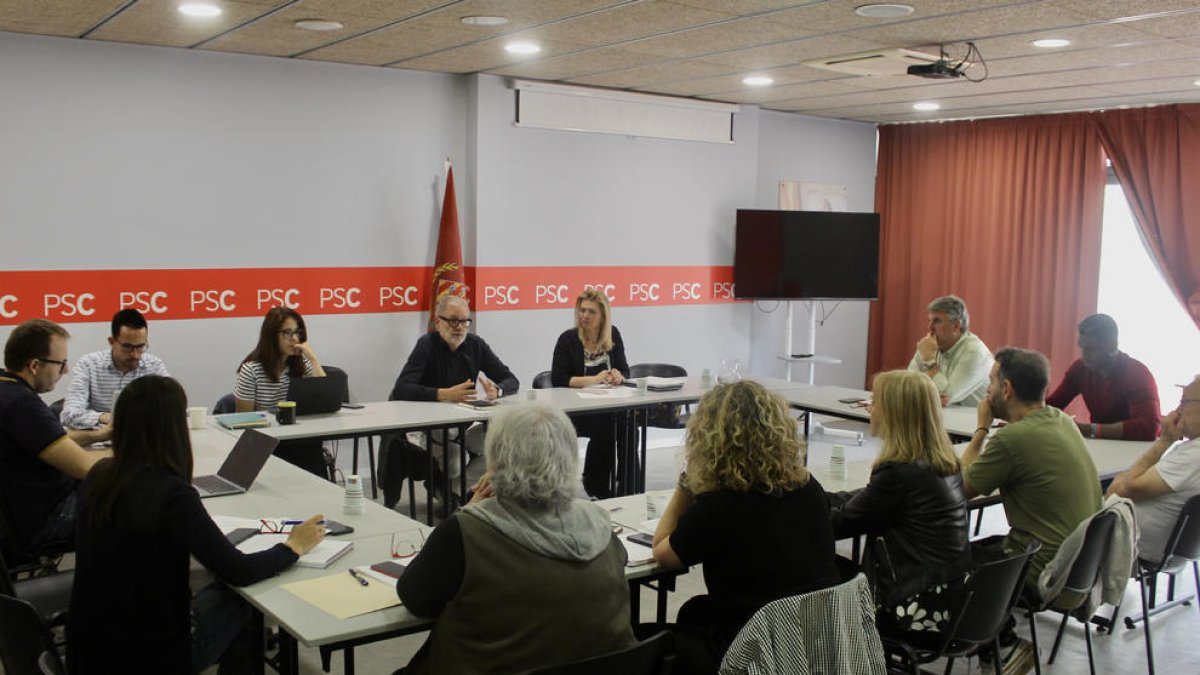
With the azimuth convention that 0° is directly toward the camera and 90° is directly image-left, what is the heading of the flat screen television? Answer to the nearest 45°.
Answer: approximately 0°

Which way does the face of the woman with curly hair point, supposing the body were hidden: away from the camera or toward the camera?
away from the camera

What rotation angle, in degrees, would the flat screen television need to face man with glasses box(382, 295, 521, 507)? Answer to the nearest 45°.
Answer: approximately 45° to its right

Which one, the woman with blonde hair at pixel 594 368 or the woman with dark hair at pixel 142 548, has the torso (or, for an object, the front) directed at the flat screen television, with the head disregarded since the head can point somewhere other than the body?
the woman with dark hair

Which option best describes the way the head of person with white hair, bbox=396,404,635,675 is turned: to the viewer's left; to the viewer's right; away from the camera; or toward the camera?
away from the camera

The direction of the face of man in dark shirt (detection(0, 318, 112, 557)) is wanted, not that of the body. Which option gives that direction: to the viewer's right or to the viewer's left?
to the viewer's right

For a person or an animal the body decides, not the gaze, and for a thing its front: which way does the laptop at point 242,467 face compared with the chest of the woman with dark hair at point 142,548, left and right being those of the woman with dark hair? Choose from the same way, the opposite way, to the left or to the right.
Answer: the opposite way

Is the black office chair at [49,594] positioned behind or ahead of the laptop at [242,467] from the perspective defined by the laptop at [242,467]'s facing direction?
ahead

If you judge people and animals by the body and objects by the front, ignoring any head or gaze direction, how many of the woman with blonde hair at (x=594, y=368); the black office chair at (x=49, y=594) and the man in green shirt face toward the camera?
1

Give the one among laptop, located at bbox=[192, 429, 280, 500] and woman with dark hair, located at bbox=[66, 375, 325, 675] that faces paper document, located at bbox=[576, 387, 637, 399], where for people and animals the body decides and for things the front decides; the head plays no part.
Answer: the woman with dark hair

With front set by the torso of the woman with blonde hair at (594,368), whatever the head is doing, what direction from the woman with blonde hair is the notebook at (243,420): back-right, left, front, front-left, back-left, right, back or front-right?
front-right

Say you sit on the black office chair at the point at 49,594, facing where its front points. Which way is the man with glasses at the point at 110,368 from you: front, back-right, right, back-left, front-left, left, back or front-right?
left

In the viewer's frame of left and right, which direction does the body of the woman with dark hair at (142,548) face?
facing away from the viewer and to the right of the viewer

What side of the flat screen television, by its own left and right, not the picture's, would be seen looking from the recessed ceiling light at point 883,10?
front

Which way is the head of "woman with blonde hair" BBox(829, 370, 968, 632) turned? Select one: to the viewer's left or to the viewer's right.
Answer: to the viewer's left

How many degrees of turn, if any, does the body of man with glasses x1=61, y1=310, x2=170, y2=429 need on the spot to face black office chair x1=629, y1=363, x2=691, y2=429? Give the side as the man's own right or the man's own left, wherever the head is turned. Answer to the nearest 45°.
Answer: approximately 45° to the man's own left

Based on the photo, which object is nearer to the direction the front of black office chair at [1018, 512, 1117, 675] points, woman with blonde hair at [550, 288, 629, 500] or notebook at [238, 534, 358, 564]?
the woman with blonde hair
